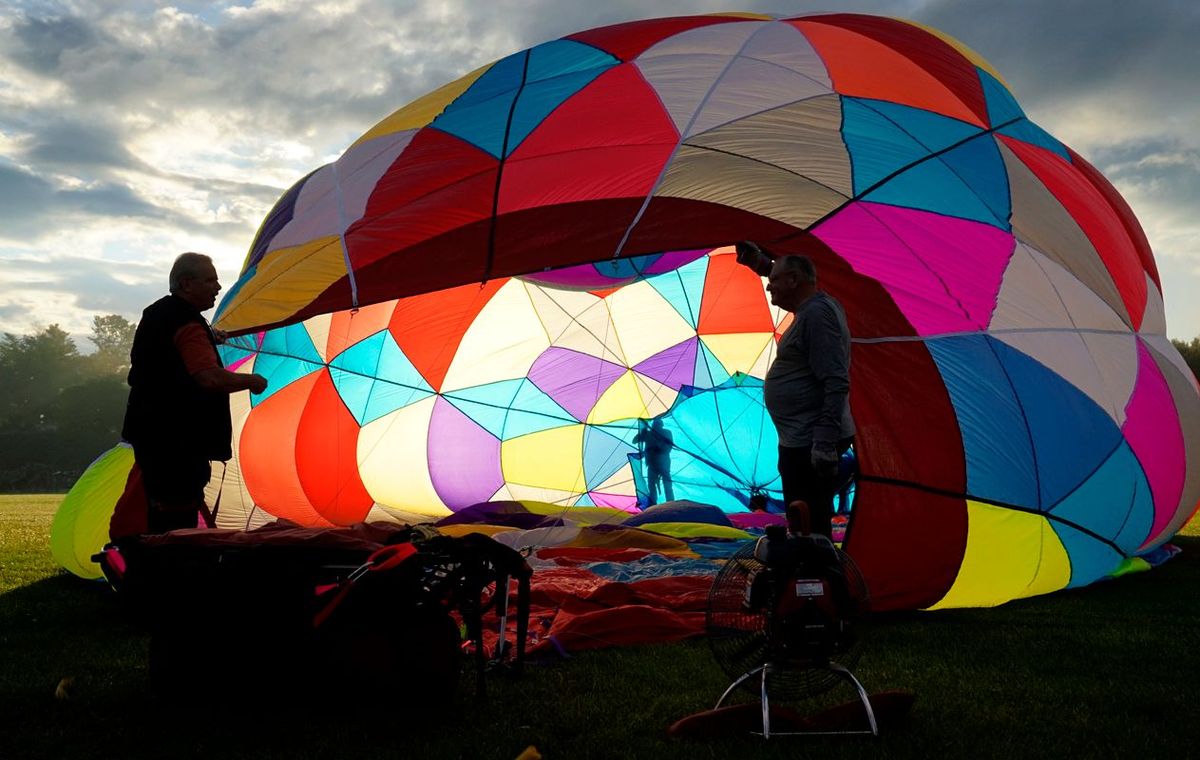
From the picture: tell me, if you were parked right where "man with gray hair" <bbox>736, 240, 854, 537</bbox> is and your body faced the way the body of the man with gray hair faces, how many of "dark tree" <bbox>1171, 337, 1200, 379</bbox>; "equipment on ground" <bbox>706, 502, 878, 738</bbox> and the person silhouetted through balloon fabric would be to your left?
1

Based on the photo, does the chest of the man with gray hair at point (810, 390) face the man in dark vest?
yes

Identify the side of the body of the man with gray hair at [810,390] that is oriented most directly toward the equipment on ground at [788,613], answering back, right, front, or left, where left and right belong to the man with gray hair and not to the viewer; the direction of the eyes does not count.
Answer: left

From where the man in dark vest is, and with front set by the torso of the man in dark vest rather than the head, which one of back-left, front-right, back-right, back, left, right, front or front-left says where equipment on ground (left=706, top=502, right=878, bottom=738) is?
front-right

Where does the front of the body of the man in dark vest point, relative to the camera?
to the viewer's right

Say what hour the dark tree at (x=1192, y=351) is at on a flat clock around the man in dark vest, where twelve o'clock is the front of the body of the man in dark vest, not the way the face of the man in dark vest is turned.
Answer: The dark tree is roughly at 11 o'clock from the man in dark vest.

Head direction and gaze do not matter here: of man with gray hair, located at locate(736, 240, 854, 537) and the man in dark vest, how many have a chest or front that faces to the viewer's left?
1

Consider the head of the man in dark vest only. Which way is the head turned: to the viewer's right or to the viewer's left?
to the viewer's right

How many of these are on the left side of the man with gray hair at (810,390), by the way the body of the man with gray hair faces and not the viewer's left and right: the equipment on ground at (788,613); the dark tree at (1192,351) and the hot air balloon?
1

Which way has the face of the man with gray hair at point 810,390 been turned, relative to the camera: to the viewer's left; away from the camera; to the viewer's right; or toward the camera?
to the viewer's left

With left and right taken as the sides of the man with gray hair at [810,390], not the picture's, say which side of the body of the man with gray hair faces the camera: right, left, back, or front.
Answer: left
